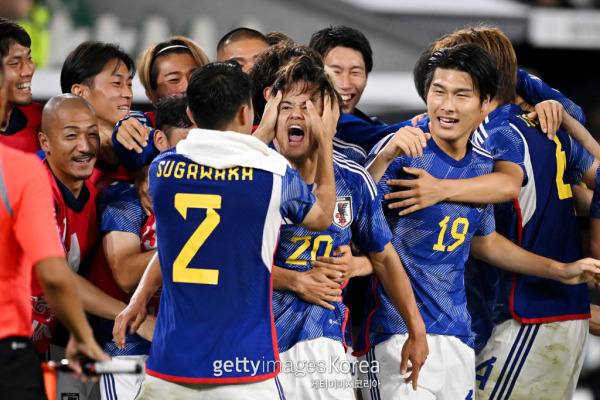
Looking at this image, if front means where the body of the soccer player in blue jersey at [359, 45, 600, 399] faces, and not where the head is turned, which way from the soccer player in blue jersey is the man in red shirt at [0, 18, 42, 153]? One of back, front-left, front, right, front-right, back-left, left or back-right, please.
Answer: right

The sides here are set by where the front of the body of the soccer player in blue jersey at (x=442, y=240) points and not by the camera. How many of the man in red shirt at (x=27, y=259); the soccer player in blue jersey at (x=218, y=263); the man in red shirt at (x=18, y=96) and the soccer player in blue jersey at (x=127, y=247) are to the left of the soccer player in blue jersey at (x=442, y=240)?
0

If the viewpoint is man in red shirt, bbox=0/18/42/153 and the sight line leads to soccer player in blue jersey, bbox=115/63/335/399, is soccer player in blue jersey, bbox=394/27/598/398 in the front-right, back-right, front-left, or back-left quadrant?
front-left

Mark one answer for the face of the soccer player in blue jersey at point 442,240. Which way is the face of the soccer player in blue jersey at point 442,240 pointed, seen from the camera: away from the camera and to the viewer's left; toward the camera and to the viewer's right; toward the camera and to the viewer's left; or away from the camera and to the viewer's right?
toward the camera and to the viewer's left

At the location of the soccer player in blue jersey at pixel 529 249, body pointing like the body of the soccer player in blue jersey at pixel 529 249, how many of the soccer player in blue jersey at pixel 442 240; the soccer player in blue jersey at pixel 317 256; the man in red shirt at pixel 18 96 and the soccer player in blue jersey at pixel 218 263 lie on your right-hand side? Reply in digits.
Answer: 0

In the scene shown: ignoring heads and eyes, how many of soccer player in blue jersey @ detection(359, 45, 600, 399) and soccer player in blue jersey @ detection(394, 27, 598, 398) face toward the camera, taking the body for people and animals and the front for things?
1

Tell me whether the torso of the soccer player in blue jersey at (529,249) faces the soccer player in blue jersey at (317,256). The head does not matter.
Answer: no

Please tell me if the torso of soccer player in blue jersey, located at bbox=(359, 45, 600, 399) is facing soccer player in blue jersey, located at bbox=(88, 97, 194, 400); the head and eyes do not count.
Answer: no

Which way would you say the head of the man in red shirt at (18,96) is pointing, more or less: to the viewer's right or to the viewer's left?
to the viewer's right

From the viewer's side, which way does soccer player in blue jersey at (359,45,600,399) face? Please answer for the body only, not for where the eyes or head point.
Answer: toward the camera

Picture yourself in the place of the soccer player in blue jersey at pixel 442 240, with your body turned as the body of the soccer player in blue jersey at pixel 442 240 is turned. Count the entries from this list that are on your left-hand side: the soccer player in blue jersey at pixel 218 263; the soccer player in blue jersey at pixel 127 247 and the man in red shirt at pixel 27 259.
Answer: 0

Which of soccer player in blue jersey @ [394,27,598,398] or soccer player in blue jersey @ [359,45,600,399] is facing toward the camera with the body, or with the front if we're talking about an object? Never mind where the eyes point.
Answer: soccer player in blue jersey @ [359,45,600,399]

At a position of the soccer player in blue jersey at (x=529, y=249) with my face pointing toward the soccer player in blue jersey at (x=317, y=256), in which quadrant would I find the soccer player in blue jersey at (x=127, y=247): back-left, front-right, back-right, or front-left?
front-right

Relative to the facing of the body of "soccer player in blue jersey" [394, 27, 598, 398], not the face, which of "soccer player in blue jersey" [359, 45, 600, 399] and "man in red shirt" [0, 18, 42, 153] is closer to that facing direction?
the man in red shirt

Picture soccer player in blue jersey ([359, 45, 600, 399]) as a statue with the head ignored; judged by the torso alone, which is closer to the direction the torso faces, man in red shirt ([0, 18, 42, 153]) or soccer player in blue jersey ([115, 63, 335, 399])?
the soccer player in blue jersey
